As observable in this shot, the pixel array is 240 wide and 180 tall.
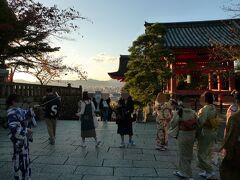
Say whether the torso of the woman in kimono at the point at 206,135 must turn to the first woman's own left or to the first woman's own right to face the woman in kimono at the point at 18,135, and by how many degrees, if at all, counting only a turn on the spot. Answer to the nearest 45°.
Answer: approximately 45° to the first woman's own left

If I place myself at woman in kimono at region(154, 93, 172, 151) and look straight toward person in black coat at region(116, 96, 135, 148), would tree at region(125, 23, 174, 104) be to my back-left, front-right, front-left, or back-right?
front-right

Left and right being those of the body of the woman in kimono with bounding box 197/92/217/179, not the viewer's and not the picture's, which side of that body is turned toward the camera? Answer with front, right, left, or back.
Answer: left

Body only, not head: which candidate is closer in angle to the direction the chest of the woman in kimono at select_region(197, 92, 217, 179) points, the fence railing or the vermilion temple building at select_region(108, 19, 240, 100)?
the fence railing

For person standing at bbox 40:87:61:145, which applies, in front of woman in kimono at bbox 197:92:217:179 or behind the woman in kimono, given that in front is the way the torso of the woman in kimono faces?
in front

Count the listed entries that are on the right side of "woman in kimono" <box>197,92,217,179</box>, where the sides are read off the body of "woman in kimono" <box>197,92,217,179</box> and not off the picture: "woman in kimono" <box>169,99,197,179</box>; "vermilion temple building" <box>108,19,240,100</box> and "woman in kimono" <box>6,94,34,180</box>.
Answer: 1

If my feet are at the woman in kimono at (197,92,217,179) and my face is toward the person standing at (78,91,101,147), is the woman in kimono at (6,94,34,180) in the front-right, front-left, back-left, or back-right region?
front-left

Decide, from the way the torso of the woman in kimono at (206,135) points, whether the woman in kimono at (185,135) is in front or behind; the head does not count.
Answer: in front
